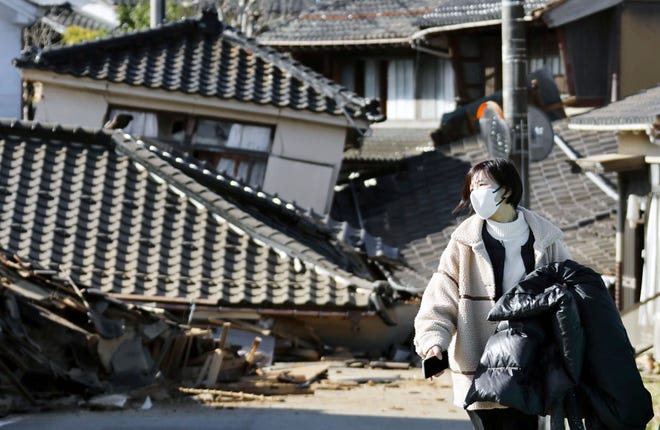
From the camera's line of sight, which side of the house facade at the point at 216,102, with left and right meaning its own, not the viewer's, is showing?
front

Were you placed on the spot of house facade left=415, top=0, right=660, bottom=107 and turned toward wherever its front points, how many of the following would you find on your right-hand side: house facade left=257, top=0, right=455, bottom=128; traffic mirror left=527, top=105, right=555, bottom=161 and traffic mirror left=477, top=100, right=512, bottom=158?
1

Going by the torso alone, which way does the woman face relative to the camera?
toward the camera

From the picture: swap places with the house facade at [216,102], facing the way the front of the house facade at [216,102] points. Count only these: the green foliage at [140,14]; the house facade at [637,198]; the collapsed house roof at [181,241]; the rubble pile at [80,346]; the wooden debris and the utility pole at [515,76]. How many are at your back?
1

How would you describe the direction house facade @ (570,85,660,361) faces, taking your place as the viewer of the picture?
facing the viewer and to the left of the viewer

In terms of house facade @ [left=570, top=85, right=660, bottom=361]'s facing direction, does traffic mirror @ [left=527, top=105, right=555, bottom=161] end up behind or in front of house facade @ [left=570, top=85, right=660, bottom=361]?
in front

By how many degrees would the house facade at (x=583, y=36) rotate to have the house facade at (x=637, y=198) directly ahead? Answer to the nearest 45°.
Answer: approximately 45° to its left

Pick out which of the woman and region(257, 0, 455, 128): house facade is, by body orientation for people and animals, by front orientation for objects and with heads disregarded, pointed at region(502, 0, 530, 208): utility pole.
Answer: the house facade

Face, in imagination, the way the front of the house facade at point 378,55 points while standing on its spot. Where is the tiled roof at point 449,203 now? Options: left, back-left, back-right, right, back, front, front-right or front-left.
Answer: front

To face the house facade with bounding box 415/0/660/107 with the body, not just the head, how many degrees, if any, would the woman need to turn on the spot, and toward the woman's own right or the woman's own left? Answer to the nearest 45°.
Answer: approximately 180°

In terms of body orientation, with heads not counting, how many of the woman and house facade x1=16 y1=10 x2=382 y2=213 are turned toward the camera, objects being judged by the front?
2

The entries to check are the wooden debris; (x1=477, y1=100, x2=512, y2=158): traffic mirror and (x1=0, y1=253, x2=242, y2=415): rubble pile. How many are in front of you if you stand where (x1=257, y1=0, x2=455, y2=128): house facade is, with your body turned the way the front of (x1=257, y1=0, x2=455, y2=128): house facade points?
3

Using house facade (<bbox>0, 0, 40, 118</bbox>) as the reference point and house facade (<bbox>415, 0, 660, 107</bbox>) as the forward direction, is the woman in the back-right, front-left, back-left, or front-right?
front-right

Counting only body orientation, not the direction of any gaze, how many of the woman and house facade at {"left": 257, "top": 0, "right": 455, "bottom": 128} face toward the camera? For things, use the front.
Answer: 2

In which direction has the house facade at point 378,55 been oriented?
toward the camera

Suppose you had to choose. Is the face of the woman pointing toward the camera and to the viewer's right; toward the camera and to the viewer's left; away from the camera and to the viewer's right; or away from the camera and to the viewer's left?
toward the camera and to the viewer's left
